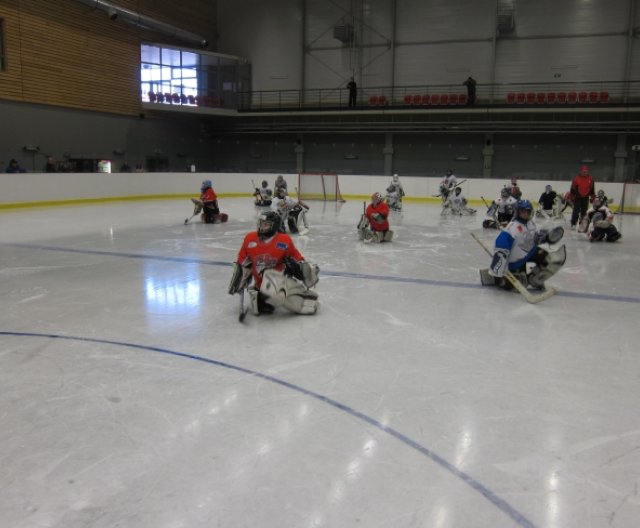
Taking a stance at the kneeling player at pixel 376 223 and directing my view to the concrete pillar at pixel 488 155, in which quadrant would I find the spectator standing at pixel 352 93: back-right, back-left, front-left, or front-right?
front-left

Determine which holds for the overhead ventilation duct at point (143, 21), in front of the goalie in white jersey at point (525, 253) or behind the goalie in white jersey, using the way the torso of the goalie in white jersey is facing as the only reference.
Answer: behind

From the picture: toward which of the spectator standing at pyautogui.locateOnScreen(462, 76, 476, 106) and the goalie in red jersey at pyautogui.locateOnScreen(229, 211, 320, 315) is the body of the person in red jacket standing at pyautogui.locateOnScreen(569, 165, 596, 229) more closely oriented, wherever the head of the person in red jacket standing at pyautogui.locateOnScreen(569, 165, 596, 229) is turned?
the goalie in red jersey

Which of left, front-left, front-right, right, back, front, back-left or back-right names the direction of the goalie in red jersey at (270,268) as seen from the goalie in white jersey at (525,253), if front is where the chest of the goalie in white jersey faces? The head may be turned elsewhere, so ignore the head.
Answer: right

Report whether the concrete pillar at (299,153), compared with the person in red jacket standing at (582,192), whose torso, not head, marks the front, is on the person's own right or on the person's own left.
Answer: on the person's own right

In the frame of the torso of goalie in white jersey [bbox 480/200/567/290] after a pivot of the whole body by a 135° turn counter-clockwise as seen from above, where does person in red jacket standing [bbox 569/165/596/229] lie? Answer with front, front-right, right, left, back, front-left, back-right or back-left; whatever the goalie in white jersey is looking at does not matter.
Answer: front

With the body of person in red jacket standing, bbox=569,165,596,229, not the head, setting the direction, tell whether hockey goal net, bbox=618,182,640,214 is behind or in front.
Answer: behind

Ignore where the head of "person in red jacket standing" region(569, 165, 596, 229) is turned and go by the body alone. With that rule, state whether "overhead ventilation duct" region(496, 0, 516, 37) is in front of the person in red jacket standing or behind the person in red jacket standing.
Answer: behind

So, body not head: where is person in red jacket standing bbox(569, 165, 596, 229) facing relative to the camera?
toward the camera
